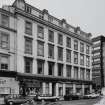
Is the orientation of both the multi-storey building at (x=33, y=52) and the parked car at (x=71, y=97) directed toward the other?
no

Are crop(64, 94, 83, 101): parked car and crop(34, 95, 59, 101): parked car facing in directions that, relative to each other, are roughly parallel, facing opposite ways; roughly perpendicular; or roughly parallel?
roughly parallel

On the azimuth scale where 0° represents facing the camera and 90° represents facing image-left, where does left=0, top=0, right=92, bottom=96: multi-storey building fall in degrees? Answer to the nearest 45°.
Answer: approximately 315°
